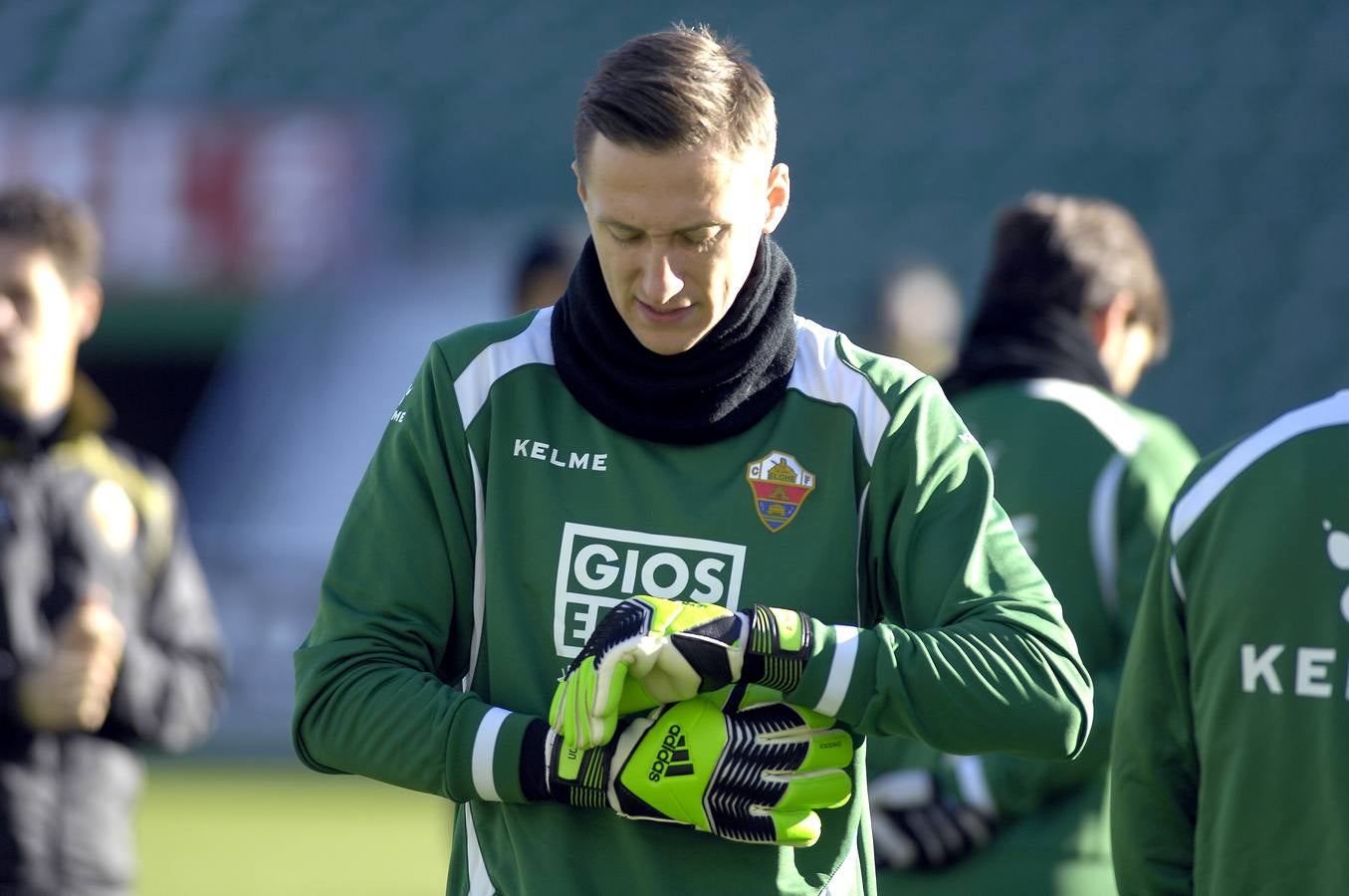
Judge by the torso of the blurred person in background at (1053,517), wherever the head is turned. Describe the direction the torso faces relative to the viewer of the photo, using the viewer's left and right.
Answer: facing away from the viewer and to the right of the viewer

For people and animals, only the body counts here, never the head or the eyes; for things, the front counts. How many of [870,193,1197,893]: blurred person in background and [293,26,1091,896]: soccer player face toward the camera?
1

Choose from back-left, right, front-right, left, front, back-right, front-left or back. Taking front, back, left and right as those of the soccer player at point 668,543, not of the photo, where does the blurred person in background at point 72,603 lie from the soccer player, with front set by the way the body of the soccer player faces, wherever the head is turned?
back-right

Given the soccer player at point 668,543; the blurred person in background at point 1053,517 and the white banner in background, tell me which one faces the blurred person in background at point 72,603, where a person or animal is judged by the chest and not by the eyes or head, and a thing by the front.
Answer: the white banner in background

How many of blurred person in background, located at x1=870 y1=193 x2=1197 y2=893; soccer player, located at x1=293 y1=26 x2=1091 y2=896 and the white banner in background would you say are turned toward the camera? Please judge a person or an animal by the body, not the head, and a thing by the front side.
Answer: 2

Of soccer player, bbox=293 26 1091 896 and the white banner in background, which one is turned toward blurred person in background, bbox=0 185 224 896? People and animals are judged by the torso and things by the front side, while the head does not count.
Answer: the white banner in background

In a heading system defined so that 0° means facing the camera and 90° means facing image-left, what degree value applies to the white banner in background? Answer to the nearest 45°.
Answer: approximately 0°

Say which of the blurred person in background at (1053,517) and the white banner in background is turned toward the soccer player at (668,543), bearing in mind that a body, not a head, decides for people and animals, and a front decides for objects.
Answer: the white banner in background

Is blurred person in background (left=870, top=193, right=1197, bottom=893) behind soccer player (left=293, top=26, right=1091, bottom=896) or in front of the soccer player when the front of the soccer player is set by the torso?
behind

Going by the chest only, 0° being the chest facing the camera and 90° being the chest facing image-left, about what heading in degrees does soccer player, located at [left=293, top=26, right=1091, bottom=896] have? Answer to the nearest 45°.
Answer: approximately 0°

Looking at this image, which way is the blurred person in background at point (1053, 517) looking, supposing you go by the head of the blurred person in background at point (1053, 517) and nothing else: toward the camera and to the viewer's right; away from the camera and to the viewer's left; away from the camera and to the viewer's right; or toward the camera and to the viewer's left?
away from the camera and to the viewer's right

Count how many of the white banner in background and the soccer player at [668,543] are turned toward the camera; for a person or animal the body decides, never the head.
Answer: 2

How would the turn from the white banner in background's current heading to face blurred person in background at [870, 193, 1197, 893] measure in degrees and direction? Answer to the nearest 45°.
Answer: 0° — it already faces them

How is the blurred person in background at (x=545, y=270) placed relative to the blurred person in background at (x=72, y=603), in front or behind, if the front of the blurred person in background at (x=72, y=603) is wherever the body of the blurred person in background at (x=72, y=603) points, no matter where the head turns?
behind
